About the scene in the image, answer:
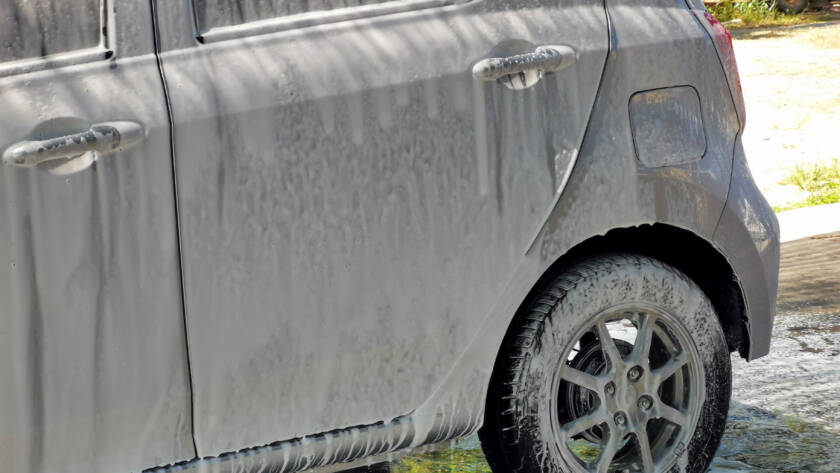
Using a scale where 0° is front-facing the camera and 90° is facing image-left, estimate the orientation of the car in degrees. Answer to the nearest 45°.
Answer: approximately 45°
